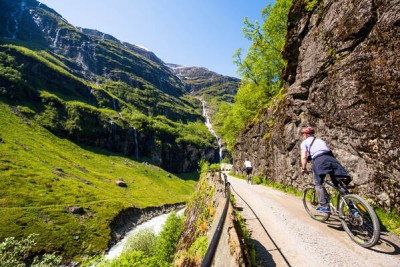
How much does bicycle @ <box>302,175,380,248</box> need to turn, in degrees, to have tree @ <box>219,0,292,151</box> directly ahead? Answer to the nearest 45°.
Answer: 0° — it already faces it

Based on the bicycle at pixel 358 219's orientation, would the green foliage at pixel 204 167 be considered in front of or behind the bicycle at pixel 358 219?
in front

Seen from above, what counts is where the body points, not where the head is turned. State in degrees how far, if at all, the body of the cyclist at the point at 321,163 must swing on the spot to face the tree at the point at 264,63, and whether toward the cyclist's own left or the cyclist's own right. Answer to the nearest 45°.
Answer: approximately 45° to the cyclist's own right

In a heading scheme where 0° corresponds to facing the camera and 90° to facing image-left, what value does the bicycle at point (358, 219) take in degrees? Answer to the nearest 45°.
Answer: approximately 135°

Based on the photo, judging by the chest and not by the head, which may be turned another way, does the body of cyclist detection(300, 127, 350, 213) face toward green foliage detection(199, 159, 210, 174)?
yes

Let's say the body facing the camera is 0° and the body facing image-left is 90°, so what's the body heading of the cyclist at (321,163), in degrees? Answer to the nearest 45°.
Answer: approximately 135°
